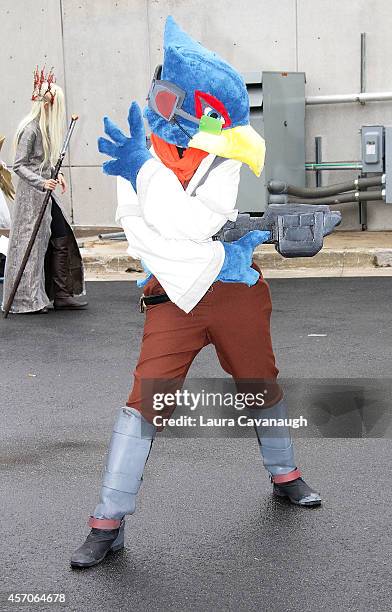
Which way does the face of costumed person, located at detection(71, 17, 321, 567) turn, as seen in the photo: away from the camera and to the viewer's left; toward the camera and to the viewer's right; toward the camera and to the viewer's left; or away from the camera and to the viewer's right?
toward the camera and to the viewer's right

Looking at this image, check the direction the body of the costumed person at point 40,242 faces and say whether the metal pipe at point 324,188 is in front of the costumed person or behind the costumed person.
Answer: in front

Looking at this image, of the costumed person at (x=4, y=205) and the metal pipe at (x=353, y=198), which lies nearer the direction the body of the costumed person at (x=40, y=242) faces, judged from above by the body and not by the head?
the metal pipe

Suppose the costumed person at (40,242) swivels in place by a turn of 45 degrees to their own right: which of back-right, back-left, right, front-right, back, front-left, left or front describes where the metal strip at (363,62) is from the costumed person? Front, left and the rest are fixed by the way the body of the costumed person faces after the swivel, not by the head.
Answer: left

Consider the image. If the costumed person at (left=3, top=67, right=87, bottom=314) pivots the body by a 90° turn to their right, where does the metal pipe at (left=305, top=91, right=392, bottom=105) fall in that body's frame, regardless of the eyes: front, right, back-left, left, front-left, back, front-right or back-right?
back-left

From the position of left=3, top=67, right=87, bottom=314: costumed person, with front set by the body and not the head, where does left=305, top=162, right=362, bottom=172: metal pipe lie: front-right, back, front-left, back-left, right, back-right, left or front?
front-left

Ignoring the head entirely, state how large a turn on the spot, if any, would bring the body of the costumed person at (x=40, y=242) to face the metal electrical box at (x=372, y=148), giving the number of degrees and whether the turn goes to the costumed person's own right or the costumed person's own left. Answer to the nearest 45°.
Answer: approximately 45° to the costumed person's own left

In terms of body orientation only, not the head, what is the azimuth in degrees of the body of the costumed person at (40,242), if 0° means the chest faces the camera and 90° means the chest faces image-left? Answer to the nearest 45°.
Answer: approximately 270°

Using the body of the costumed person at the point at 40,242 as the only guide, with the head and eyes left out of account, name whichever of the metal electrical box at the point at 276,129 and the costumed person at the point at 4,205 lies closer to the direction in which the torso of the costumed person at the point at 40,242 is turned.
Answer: the metal electrical box
